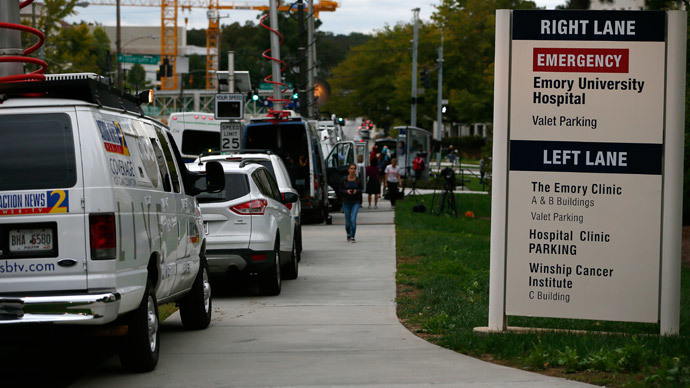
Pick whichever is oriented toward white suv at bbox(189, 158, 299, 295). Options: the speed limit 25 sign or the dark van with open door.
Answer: the speed limit 25 sign

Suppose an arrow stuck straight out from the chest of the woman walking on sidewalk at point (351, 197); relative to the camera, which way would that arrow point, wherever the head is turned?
toward the camera

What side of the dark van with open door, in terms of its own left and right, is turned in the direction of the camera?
back

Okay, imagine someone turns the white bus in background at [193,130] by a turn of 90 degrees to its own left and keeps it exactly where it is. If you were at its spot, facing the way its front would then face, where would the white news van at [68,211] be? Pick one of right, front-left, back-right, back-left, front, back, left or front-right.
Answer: left

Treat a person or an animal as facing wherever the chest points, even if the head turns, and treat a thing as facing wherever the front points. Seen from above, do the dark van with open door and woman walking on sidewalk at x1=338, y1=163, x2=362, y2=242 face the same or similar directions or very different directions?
very different directions

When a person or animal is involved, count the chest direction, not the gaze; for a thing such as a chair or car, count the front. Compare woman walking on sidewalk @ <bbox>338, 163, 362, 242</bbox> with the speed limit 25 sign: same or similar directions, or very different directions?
same or similar directions

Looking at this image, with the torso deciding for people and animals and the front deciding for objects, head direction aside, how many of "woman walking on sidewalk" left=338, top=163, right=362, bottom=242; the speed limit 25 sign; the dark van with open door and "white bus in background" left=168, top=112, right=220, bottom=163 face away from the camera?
2

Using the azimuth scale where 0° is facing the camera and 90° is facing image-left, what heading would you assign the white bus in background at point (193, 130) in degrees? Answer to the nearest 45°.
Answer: approximately 180°

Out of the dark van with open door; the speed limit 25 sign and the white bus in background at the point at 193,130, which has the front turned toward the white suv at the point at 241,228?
the speed limit 25 sign

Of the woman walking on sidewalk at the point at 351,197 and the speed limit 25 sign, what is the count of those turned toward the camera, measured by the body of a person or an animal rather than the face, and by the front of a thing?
2

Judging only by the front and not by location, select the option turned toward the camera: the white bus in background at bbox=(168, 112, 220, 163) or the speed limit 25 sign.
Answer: the speed limit 25 sign

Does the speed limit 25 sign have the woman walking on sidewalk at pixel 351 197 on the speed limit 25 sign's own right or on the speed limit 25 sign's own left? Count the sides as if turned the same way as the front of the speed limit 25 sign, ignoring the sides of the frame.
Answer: on the speed limit 25 sign's own left
